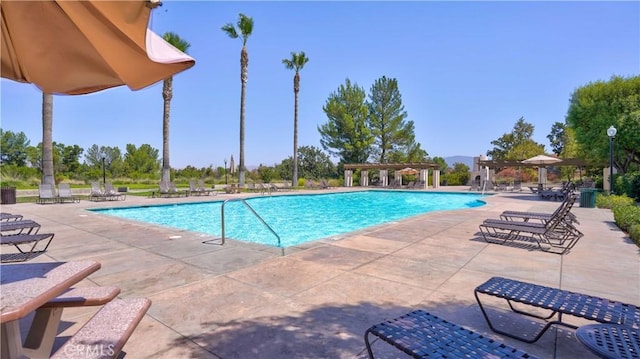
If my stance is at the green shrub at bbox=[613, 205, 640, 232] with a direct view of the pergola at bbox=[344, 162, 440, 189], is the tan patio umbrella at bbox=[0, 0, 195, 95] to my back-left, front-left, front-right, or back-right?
back-left

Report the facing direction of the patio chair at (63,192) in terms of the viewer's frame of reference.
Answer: facing the viewer and to the right of the viewer

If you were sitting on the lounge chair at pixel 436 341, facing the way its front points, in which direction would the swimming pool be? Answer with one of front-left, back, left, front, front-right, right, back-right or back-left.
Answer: front

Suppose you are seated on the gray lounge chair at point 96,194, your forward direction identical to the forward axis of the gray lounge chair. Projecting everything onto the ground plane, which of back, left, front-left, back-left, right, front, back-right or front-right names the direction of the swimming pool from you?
front

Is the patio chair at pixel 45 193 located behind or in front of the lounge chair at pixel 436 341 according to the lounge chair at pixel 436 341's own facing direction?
in front

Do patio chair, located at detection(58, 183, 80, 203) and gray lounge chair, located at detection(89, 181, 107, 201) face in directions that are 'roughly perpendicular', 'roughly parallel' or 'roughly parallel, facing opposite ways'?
roughly parallel

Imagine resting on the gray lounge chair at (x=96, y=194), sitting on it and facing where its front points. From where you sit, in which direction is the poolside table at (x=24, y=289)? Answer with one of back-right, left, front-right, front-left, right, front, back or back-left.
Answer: front-right

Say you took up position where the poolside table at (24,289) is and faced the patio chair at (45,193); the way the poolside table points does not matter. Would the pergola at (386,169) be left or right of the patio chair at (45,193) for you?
right

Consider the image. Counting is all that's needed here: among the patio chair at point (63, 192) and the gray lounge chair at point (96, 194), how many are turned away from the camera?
0

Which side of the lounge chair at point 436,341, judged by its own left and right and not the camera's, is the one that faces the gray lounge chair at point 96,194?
front

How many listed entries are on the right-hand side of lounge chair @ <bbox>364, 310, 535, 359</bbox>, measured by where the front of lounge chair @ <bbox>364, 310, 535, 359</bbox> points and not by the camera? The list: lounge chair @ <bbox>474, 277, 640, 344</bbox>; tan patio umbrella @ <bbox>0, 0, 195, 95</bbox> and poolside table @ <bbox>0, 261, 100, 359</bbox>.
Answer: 1

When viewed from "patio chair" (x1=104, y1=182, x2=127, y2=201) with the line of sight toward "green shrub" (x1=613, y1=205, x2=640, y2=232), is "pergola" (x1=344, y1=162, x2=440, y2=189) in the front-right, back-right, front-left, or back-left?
front-left

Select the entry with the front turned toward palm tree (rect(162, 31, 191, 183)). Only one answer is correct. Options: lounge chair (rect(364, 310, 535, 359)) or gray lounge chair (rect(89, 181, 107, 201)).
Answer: the lounge chair

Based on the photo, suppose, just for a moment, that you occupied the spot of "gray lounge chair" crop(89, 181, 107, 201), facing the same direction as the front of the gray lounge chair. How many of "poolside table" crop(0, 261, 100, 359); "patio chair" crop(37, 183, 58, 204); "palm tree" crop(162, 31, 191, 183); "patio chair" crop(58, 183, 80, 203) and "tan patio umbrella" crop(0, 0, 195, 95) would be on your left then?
1

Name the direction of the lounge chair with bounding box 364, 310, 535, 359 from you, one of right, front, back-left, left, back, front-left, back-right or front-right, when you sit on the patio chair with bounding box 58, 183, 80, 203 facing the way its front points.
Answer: front-right

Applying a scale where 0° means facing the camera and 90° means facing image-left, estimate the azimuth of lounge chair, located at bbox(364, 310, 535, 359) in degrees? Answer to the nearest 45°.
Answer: approximately 135°
